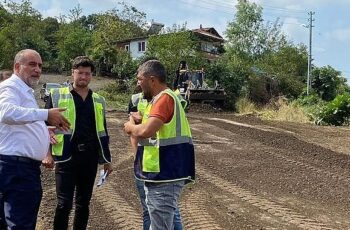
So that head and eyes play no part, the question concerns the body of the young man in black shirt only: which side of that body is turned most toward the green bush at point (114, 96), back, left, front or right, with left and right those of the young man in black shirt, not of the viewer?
back

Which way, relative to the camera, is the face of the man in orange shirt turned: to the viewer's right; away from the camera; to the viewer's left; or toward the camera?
to the viewer's left

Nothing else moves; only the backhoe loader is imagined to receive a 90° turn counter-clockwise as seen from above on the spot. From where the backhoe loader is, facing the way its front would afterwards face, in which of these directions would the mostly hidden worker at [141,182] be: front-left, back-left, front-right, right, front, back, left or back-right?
back-right

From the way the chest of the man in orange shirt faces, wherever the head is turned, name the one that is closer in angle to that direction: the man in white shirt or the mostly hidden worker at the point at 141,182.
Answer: the man in white shirt

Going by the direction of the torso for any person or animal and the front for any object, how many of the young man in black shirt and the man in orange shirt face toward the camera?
1

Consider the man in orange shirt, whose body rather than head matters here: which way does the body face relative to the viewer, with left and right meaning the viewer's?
facing to the left of the viewer

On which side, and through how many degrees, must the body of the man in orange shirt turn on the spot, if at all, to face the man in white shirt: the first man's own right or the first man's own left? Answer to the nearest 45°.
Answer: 0° — they already face them

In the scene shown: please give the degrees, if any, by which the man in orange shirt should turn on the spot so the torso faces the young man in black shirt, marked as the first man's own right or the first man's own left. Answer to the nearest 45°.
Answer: approximately 45° to the first man's own right

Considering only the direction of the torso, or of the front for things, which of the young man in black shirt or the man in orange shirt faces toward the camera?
the young man in black shirt

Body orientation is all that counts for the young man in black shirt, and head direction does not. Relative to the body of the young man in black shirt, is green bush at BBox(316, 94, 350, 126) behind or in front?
behind

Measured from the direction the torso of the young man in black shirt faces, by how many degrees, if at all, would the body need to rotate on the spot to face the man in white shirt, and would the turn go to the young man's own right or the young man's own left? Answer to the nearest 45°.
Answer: approximately 45° to the young man's own right

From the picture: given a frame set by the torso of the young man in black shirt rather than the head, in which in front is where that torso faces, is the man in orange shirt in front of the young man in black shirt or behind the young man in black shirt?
in front

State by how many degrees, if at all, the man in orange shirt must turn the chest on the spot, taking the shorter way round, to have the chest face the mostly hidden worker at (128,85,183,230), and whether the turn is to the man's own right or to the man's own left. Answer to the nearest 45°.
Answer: approximately 90° to the man's own right

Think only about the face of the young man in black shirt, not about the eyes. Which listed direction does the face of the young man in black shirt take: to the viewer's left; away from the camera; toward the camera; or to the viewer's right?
toward the camera

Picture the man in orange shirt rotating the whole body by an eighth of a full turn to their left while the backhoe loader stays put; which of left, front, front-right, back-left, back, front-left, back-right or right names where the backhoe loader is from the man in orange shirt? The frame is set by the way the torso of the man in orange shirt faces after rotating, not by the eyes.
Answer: back-right

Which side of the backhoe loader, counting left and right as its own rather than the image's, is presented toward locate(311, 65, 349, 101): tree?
left

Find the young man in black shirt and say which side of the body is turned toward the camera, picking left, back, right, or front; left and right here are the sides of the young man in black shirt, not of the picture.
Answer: front
